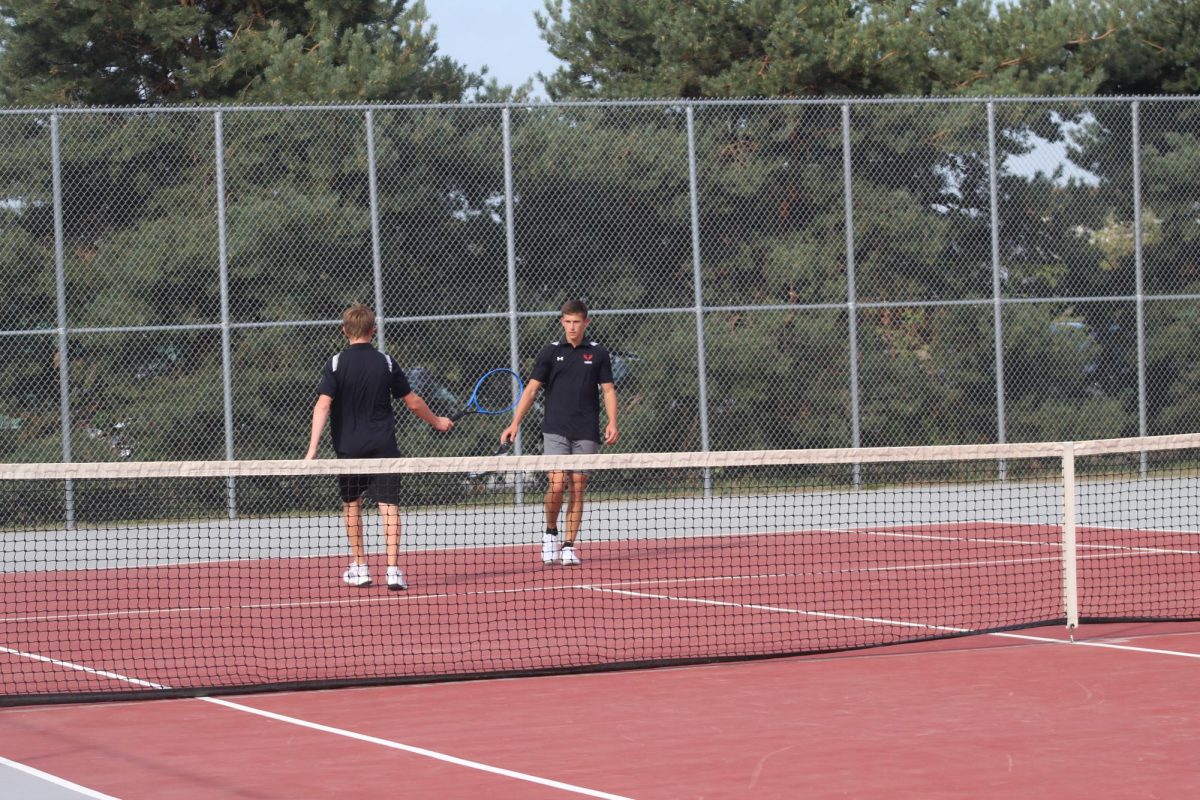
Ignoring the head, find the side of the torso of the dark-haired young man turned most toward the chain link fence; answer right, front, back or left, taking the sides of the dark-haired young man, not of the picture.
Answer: back

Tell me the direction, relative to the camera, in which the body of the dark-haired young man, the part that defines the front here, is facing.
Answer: toward the camera

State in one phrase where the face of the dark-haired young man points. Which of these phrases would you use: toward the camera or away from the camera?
toward the camera

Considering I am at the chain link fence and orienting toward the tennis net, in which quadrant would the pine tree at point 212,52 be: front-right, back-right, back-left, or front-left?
back-right
